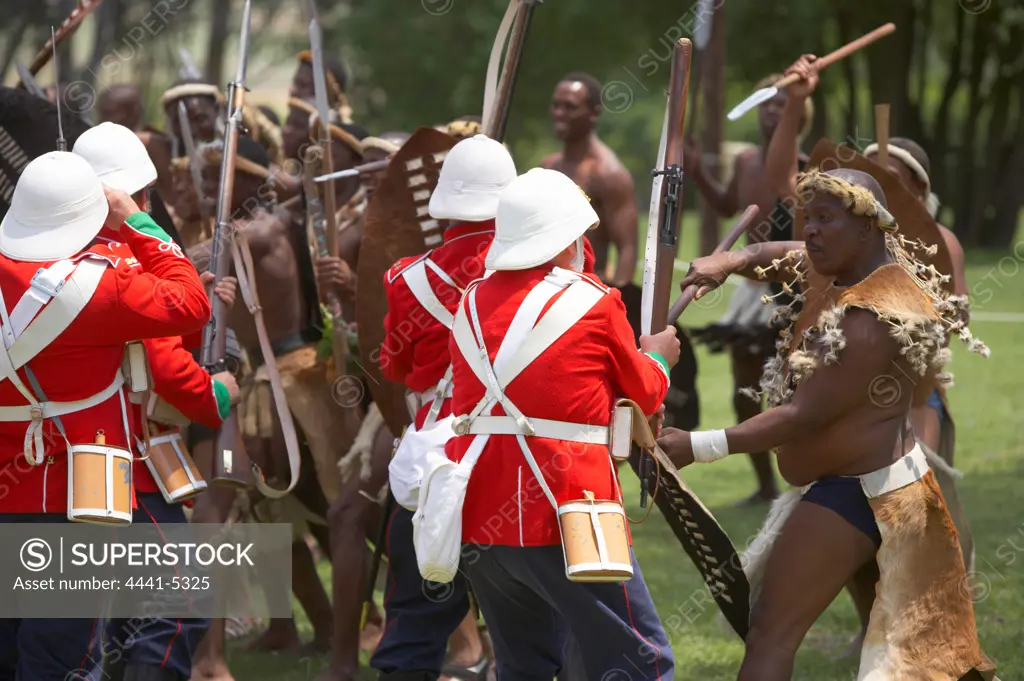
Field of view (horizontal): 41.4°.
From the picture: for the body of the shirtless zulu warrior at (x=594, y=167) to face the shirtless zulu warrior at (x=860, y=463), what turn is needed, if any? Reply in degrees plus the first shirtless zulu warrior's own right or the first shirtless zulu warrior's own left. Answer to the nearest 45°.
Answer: approximately 45° to the first shirtless zulu warrior's own left

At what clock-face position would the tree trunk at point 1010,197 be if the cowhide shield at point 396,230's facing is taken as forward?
The tree trunk is roughly at 7 o'clock from the cowhide shield.

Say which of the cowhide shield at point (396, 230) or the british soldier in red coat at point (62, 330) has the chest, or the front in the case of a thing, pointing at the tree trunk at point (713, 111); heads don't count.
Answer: the british soldier in red coat

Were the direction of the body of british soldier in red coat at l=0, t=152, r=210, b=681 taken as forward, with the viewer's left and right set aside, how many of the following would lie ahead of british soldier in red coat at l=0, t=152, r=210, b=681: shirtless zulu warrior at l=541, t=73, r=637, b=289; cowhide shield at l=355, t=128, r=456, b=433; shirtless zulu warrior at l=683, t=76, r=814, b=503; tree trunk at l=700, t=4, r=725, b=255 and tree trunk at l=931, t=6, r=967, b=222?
5

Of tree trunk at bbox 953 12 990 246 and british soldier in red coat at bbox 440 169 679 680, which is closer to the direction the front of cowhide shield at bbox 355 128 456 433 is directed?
the british soldier in red coat

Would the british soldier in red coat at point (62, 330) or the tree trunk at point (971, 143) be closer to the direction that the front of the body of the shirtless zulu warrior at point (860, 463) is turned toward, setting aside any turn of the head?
the british soldier in red coat

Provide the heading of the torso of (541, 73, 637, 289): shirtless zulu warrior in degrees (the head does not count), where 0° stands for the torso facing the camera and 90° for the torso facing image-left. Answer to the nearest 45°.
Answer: approximately 45°

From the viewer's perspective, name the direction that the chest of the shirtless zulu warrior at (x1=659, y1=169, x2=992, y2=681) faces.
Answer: to the viewer's left
